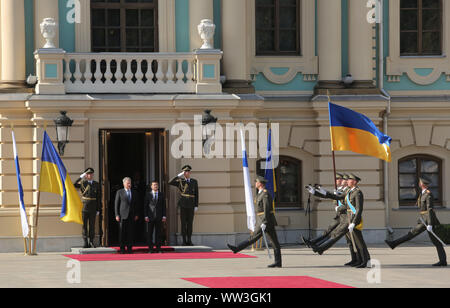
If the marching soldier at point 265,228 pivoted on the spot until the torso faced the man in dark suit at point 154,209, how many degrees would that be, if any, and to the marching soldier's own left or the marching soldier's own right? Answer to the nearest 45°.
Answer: approximately 45° to the marching soldier's own right

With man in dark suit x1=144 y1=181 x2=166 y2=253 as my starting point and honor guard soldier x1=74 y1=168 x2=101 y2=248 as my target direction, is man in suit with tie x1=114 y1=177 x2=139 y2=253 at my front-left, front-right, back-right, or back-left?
front-left

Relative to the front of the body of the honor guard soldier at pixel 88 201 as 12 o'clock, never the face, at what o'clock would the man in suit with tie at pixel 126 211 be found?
The man in suit with tie is roughly at 10 o'clock from the honor guard soldier.

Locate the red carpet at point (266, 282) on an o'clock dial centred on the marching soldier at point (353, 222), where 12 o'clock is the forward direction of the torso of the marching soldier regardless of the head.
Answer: The red carpet is roughly at 10 o'clock from the marching soldier.

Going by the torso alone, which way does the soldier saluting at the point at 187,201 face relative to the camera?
toward the camera

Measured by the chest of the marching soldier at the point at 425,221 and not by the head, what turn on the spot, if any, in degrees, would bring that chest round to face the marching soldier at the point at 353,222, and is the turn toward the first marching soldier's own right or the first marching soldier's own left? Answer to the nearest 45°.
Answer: approximately 45° to the first marching soldier's own left

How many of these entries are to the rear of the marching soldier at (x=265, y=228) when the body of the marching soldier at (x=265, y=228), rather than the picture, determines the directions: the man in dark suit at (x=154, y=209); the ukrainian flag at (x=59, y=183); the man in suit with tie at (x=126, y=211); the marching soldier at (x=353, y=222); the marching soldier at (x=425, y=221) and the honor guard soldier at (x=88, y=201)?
2

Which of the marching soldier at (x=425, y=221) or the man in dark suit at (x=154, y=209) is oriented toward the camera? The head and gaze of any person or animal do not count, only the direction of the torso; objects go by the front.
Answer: the man in dark suit

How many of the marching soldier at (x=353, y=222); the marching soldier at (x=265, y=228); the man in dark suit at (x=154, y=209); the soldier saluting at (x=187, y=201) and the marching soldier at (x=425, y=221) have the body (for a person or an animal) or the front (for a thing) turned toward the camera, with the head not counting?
2

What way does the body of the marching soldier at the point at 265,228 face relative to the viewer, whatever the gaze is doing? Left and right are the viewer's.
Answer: facing to the left of the viewer

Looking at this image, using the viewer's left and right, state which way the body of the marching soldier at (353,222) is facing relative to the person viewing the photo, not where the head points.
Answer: facing to the left of the viewer

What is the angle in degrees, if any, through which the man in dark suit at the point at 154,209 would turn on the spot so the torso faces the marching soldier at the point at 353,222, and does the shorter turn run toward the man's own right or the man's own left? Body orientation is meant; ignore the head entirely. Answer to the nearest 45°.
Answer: approximately 45° to the man's own left

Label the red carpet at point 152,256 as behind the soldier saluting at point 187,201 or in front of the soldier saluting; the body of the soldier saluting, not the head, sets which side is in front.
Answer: in front

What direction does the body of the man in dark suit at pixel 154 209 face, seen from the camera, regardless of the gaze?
toward the camera
